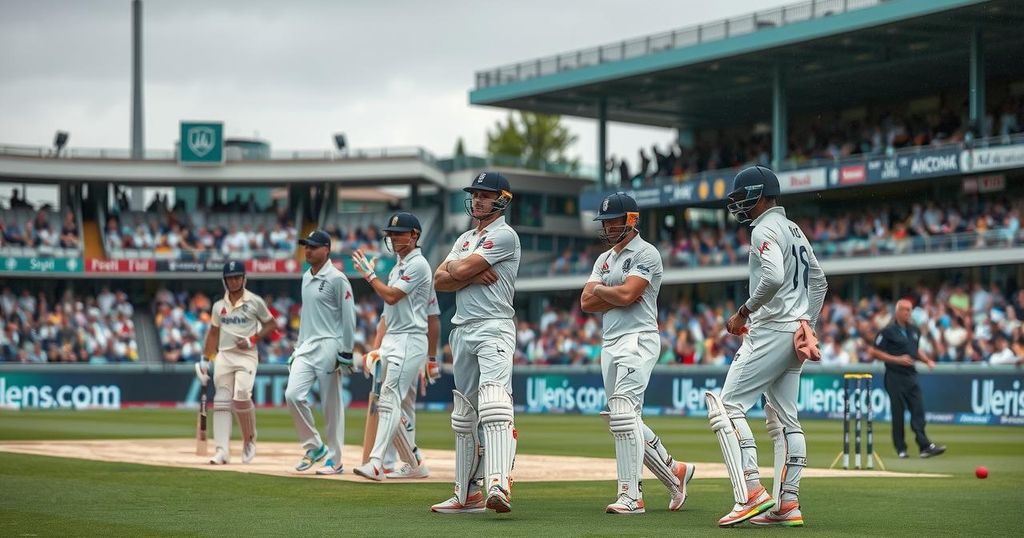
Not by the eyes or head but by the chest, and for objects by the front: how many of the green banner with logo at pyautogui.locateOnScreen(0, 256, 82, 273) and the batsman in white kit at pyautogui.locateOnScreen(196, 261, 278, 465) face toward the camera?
2

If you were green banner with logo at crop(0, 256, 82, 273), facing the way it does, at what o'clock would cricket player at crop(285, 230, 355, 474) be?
The cricket player is roughly at 12 o'clock from the green banner with logo.

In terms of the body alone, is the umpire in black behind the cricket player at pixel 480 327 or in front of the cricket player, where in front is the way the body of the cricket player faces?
behind

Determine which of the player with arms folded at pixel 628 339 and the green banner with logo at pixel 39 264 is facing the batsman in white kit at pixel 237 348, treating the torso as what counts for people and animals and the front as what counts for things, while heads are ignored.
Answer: the green banner with logo

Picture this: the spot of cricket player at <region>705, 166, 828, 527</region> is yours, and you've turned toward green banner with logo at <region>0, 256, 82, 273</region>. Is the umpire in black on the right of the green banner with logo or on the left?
right

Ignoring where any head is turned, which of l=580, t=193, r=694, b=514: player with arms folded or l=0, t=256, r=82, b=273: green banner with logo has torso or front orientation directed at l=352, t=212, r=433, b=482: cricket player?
the green banner with logo
